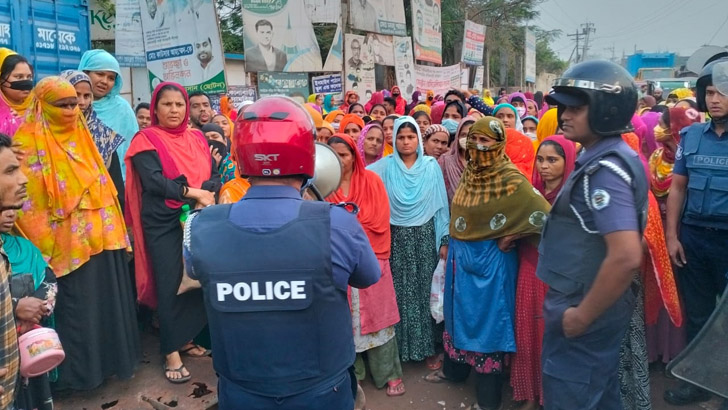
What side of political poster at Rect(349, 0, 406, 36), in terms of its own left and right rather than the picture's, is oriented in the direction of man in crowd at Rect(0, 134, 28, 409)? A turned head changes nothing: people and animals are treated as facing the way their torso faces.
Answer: front

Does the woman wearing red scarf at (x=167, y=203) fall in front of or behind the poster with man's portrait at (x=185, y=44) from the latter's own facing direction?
in front

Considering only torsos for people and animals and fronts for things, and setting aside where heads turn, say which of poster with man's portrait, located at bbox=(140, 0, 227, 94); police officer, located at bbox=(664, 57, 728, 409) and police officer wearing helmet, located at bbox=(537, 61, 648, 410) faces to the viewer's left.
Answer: the police officer wearing helmet

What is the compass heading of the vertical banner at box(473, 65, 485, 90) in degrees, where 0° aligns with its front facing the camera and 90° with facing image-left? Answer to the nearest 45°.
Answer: approximately 0°

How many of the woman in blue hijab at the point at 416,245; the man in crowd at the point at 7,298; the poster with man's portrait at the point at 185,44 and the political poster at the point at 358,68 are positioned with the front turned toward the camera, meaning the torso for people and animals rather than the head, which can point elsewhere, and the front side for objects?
3

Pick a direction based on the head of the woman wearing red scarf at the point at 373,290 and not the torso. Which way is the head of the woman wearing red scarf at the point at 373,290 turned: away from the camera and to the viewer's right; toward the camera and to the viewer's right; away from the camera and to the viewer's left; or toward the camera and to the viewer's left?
toward the camera and to the viewer's left

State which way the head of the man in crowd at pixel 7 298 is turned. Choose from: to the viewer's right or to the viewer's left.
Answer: to the viewer's right

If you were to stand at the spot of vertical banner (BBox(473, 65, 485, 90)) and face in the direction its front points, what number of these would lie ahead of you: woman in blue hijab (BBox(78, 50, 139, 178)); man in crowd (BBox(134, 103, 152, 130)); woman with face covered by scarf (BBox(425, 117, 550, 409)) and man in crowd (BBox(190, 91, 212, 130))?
4

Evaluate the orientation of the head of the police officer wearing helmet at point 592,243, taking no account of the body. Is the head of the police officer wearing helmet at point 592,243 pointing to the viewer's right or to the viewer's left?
to the viewer's left

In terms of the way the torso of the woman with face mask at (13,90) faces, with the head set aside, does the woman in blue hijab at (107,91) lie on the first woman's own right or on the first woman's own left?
on the first woman's own left
